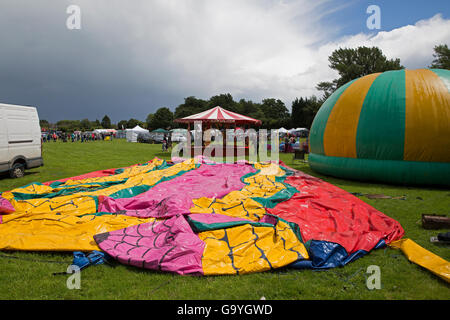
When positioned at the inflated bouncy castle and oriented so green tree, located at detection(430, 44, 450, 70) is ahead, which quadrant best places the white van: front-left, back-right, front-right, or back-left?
back-left

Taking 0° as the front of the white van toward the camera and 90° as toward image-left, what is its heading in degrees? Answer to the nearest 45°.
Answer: approximately 45°

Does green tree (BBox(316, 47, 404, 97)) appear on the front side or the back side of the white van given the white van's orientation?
on the back side
